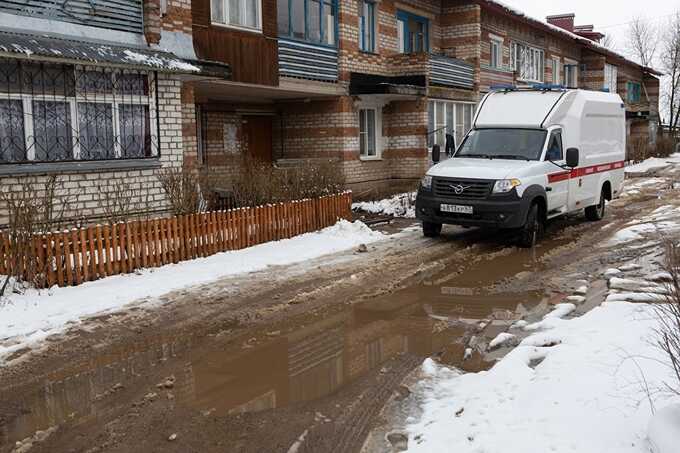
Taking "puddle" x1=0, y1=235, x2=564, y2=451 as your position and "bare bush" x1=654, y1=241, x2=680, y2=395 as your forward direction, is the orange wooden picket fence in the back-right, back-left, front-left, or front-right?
back-left

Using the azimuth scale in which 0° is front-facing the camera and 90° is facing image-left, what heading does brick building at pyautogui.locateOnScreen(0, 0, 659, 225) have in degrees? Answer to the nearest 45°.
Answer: approximately 315°

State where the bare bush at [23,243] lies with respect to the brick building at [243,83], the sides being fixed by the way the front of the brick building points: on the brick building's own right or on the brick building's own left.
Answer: on the brick building's own right

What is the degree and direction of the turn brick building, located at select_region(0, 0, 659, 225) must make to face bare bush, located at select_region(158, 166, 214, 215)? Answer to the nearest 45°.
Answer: approximately 45° to its right

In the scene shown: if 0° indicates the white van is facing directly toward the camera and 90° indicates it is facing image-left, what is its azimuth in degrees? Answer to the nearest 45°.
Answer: approximately 45°

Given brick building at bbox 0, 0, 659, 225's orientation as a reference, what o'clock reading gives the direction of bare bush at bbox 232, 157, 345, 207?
The bare bush is roughly at 1 o'clock from the brick building.
